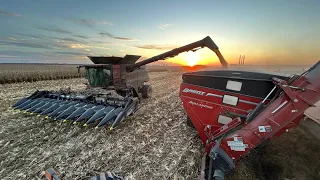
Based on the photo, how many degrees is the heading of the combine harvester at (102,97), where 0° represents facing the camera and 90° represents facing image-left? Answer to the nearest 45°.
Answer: approximately 45°
